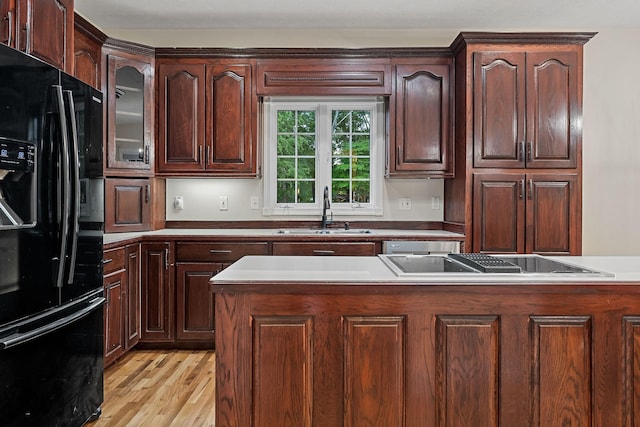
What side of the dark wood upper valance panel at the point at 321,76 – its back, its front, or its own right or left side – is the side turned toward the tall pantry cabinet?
left

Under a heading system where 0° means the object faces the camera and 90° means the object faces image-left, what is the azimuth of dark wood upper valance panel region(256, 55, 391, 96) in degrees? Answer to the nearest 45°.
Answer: approximately 0°

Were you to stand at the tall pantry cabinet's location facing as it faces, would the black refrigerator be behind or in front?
in front

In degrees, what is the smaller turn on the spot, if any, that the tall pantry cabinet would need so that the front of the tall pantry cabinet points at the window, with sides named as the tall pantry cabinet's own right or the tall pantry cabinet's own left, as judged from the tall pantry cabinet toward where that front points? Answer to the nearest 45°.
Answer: approximately 90° to the tall pantry cabinet's own right

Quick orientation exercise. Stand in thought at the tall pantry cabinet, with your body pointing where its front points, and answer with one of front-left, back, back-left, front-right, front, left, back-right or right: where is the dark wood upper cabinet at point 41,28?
front-right

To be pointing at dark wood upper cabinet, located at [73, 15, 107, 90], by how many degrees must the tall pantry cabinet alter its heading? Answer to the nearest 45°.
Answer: approximately 45° to its right

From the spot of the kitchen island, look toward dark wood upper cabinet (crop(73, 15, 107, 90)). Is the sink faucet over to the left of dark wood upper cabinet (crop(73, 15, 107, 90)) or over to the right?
right
